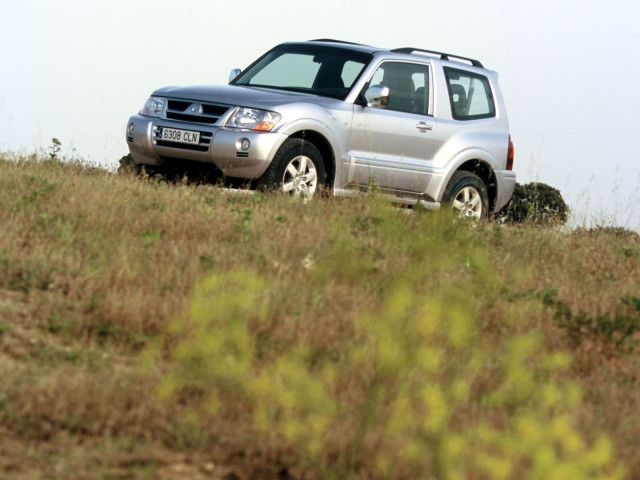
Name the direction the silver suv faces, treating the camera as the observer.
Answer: facing the viewer and to the left of the viewer
